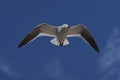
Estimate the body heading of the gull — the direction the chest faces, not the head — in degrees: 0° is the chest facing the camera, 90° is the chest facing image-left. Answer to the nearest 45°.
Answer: approximately 0°
